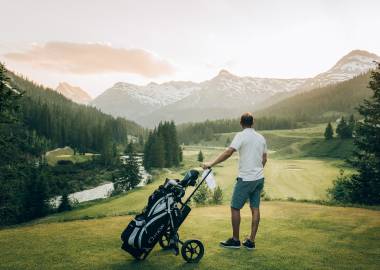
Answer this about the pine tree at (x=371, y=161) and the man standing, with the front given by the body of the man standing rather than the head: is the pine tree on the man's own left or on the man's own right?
on the man's own right

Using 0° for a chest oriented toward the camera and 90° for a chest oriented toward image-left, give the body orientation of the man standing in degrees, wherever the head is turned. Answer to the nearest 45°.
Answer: approximately 135°
